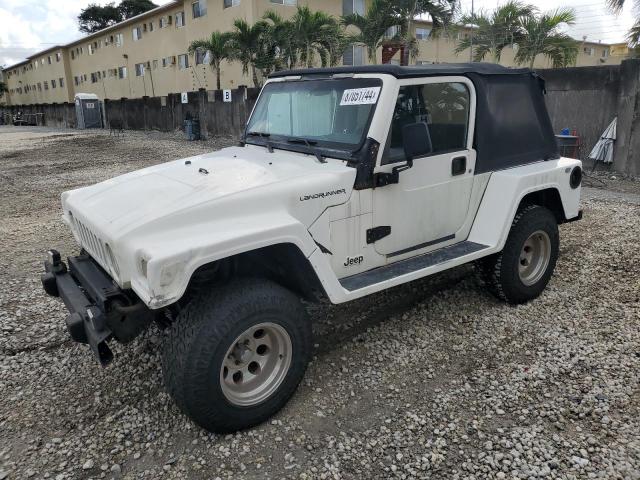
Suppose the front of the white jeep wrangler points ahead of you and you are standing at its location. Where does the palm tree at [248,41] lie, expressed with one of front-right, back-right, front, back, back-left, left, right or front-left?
back-right

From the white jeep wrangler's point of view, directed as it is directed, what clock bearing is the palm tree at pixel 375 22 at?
The palm tree is roughly at 5 o'clock from the white jeep wrangler.

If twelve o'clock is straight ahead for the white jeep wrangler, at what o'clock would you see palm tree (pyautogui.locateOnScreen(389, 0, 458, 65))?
The palm tree is roughly at 5 o'clock from the white jeep wrangler.

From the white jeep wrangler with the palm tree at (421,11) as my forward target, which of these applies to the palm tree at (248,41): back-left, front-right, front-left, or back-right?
front-left

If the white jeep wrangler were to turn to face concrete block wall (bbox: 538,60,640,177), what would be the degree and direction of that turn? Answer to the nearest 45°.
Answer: approximately 180°

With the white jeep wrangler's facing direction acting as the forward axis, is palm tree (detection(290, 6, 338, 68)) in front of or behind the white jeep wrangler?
behind

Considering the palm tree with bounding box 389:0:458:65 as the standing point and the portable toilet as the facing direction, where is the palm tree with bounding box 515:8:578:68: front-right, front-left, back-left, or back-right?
back-right

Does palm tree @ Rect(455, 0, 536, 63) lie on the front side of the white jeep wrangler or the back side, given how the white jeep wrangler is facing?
on the back side

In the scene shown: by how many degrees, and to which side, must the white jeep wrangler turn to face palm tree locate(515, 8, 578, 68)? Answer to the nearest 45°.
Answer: approximately 180°

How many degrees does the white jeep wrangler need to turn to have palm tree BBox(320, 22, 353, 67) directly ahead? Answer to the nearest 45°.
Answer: approximately 135° to its right

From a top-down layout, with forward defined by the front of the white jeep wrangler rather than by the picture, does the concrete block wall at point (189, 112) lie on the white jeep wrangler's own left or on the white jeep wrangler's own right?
on the white jeep wrangler's own right

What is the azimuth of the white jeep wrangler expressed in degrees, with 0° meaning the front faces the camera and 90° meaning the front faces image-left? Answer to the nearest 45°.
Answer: approximately 45°

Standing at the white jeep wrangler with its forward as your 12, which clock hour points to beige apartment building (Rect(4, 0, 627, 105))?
The beige apartment building is roughly at 4 o'clock from the white jeep wrangler.
